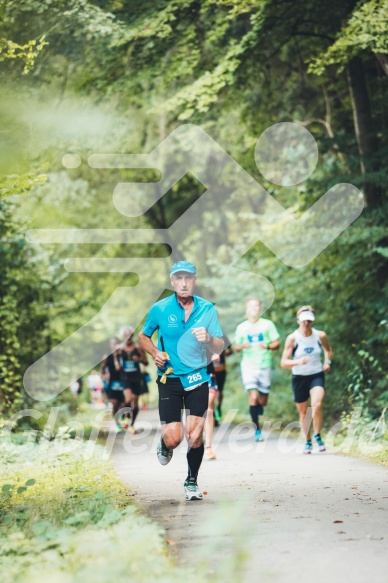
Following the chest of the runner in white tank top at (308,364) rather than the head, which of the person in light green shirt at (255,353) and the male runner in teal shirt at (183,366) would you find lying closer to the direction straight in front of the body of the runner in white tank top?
the male runner in teal shirt

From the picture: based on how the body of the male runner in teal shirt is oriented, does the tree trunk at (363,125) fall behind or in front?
behind

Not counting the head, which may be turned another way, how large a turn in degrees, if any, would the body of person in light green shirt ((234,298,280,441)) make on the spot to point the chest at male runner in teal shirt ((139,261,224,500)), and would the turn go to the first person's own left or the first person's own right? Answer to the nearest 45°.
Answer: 0° — they already face them

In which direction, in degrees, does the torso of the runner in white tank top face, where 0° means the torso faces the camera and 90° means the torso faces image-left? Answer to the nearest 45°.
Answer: approximately 0°

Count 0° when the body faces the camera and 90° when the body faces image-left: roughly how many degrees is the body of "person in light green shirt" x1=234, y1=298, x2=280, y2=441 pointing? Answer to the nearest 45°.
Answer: approximately 0°

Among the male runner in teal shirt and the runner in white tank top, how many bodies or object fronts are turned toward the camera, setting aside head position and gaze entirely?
2
